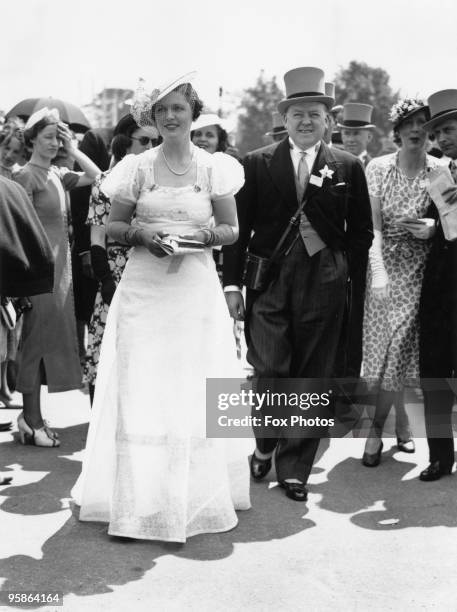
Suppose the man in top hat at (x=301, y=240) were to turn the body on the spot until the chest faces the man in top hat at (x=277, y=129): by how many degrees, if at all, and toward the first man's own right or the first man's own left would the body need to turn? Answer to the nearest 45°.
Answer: approximately 180°

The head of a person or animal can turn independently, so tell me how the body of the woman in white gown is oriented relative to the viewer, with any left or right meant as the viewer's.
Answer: facing the viewer

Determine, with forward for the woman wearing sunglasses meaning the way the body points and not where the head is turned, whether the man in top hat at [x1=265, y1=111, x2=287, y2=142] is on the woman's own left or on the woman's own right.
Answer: on the woman's own left

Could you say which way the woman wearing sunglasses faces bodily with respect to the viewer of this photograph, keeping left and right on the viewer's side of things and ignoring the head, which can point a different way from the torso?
facing the viewer and to the right of the viewer

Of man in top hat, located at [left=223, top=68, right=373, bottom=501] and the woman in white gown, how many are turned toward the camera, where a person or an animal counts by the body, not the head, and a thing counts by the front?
2

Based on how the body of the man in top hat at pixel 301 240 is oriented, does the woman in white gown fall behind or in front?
in front

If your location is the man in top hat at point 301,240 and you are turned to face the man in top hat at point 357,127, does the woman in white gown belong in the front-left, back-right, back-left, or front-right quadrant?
back-left

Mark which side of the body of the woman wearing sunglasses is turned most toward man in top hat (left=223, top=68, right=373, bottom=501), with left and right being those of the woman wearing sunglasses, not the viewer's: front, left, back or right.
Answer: front

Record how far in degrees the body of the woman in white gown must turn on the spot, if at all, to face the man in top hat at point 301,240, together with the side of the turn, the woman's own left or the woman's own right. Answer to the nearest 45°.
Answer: approximately 135° to the woman's own left

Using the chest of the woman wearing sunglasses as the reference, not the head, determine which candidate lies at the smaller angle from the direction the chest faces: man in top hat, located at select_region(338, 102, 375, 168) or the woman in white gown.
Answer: the woman in white gown

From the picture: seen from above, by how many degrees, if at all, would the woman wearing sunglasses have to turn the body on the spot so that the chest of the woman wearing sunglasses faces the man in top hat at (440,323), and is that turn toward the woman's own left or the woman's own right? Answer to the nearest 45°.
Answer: approximately 45° to the woman's own left

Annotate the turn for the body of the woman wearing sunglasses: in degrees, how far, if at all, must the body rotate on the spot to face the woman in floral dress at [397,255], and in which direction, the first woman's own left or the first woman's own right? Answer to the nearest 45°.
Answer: approximately 45° to the first woman's own left

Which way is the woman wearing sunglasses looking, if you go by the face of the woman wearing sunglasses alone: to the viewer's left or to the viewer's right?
to the viewer's right

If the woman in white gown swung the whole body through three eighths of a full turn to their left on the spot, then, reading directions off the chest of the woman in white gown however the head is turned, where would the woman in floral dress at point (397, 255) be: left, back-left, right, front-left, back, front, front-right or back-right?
front

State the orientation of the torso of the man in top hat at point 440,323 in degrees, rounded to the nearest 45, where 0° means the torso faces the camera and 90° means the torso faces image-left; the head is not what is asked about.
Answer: approximately 45°

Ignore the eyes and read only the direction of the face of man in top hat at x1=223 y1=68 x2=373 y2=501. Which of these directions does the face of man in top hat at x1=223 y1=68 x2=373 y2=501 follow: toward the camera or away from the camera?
toward the camera

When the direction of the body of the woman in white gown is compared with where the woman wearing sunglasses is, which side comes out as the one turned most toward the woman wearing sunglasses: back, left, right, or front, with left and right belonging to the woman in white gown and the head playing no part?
back
